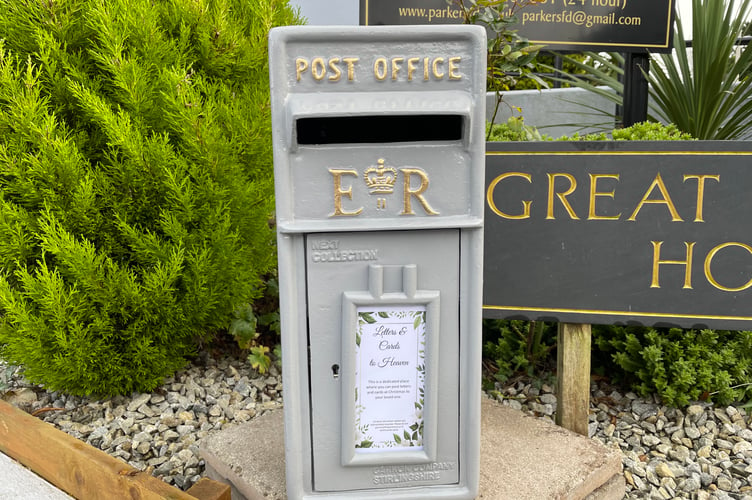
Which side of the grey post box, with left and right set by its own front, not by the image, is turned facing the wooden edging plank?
right

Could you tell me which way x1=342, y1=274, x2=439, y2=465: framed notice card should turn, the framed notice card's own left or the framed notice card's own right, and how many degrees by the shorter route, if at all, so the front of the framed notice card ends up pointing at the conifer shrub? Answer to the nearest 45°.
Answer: approximately 135° to the framed notice card's own right

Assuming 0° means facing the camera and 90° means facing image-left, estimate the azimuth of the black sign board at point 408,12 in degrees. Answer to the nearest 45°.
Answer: approximately 0°

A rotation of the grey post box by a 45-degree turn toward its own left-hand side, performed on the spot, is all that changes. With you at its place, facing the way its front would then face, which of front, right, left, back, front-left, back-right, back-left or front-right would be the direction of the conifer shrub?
back

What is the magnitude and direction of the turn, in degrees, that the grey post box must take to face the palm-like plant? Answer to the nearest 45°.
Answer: approximately 135° to its left
